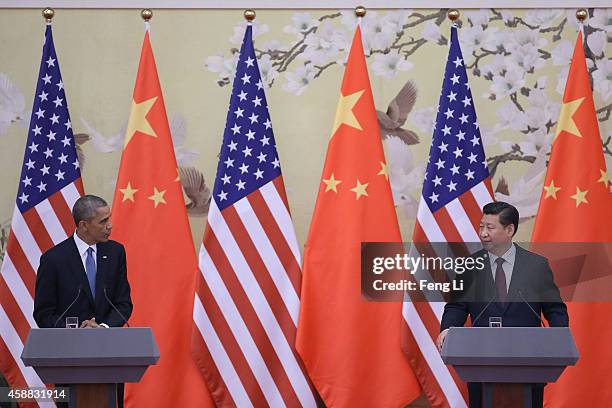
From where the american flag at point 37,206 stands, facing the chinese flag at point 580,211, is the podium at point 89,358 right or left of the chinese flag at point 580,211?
right

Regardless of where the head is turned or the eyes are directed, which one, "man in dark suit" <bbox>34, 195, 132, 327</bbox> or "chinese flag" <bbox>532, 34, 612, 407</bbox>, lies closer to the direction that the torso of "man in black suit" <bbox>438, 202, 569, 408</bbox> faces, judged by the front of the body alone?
the man in dark suit

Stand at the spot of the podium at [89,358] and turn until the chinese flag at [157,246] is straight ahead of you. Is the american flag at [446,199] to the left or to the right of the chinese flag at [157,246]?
right

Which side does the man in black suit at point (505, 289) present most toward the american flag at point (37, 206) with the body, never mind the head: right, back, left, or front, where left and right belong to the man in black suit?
right

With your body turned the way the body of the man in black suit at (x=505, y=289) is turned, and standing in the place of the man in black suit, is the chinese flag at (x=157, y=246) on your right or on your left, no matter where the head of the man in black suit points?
on your right

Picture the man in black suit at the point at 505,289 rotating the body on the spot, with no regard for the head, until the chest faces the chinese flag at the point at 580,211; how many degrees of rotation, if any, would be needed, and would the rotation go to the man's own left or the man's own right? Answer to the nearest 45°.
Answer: approximately 135° to the man's own left

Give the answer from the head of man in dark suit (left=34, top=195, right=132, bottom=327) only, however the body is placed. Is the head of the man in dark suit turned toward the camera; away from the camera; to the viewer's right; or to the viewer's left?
to the viewer's right

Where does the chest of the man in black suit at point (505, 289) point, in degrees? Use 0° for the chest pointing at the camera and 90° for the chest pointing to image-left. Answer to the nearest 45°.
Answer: approximately 0°

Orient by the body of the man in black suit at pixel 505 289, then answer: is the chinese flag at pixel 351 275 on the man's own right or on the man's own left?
on the man's own right

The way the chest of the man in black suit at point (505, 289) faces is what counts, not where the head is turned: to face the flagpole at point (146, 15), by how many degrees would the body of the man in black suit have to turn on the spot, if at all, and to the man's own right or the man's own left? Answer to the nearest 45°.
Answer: approximately 90° to the man's own right

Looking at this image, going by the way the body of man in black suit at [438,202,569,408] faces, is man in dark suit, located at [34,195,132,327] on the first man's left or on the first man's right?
on the first man's right
